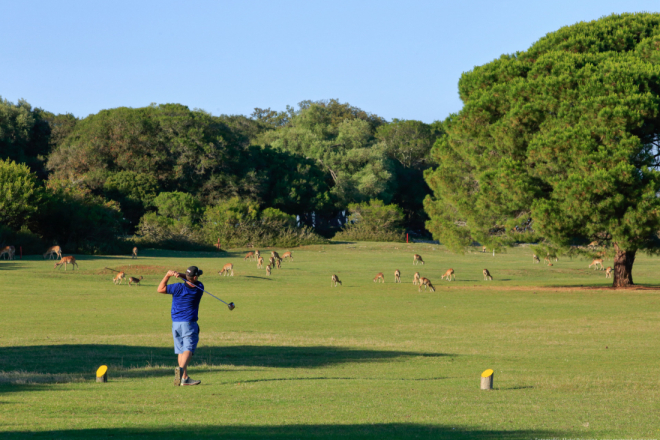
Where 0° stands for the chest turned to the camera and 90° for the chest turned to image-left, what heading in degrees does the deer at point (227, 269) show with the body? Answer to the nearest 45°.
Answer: approximately 90°

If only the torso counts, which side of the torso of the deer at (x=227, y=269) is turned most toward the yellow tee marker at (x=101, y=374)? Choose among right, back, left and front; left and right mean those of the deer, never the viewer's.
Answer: left

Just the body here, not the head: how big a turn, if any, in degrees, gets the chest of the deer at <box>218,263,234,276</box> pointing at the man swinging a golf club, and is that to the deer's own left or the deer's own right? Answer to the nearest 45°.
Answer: approximately 90° to the deer's own left

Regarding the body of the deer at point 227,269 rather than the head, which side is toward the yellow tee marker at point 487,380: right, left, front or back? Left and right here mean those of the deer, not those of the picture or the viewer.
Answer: left

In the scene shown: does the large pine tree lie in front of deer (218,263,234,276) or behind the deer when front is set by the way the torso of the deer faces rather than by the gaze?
behind
